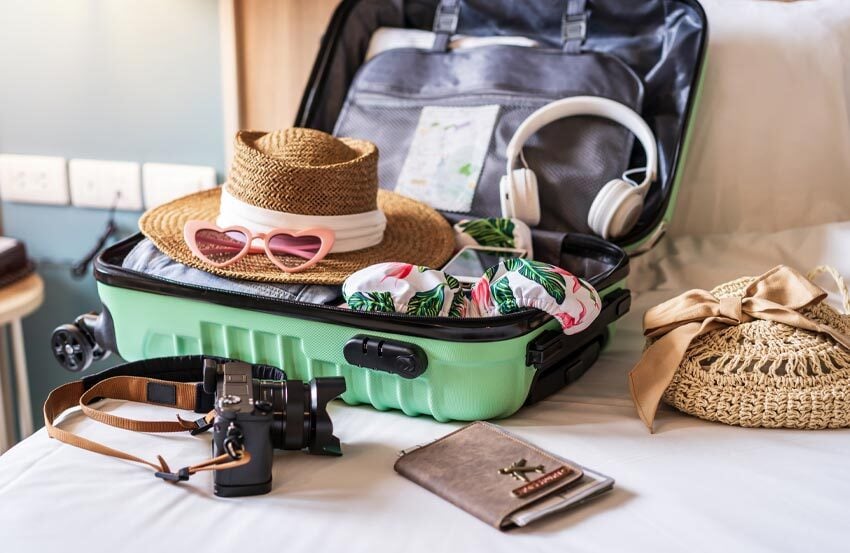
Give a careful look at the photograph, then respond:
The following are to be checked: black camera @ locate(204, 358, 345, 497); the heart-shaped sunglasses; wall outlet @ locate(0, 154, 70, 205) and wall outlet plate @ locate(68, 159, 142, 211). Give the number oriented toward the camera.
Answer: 3

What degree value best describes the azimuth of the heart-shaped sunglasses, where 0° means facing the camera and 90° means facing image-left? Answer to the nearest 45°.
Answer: approximately 0°

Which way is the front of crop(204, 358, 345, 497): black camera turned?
to the viewer's right

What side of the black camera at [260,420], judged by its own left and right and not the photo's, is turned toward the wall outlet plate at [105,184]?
left

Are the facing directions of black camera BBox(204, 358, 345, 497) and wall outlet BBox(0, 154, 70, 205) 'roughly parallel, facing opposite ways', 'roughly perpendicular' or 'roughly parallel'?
roughly perpendicular

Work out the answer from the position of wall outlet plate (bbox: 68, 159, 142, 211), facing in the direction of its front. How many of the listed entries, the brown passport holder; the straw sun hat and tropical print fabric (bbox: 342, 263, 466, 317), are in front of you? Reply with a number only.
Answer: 3

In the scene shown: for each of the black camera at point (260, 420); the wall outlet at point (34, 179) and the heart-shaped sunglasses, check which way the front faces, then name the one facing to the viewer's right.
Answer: the black camera
